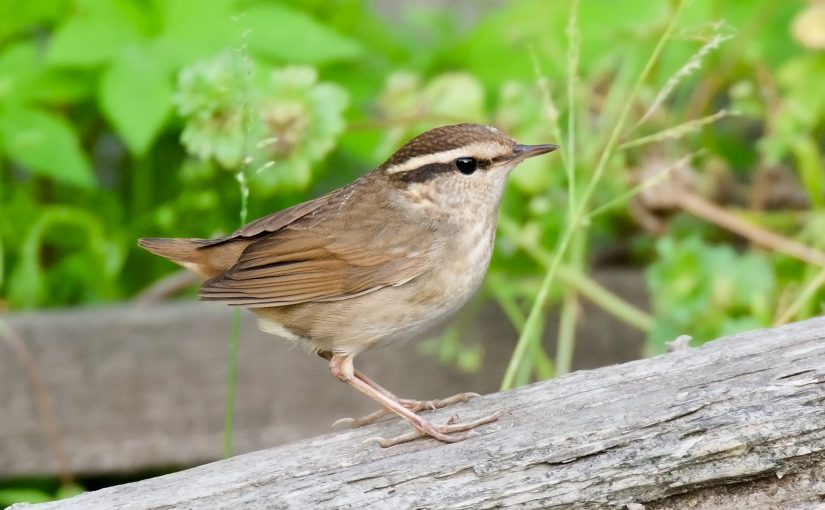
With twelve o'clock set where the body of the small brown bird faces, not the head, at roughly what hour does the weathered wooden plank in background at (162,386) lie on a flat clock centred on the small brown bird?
The weathered wooden plank in background is roughly at 8 o'clock from the small brown bird.

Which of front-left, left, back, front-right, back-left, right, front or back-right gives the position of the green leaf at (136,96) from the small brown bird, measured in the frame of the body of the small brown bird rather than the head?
back-left

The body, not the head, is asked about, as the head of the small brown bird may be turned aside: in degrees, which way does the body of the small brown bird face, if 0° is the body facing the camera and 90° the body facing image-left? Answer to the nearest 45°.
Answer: approximately 270°

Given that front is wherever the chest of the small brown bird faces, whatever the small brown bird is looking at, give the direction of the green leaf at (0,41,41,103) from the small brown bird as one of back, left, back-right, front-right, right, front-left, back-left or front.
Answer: back-left

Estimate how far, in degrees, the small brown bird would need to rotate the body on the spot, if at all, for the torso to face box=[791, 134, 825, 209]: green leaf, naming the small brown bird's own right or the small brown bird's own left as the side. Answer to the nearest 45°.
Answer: approximately 45° to the small brown bird's own left

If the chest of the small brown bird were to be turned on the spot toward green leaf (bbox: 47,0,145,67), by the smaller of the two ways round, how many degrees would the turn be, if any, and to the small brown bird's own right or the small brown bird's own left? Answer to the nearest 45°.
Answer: approximately 135° to the small brown bird's own left

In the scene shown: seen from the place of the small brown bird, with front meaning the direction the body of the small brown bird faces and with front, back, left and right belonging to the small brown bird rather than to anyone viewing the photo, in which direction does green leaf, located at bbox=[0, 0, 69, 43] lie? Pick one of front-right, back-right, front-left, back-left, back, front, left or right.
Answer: back-left

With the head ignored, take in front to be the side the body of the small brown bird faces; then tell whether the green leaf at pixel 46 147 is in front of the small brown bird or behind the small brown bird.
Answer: behind

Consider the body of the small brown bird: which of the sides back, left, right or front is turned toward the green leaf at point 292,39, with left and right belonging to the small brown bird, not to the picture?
left

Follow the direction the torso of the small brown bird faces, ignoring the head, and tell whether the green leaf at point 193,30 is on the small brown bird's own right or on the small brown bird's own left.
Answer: on the small brown bird's own left
